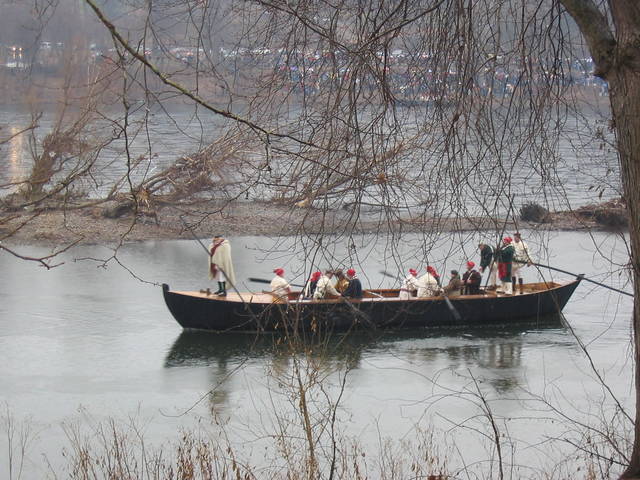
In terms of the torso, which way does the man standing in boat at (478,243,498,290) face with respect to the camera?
to the viewer's left

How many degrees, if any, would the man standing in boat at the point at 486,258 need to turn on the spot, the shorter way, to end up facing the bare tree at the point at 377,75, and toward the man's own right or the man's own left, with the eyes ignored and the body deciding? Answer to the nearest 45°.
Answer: approximately 90° to the man's own left
